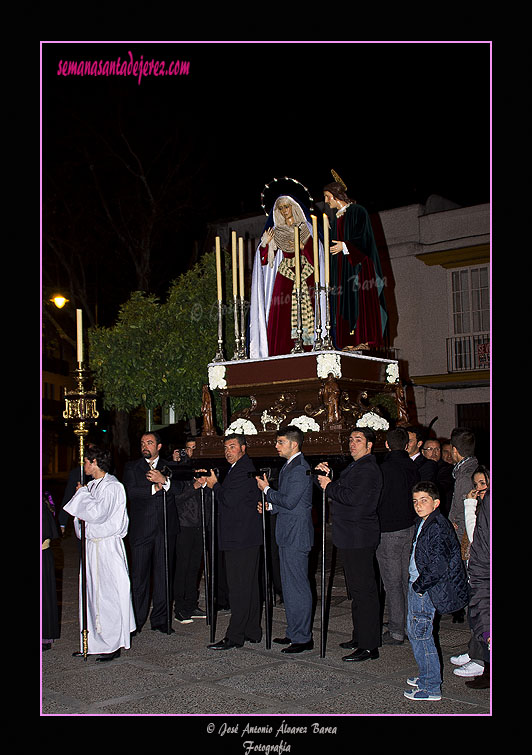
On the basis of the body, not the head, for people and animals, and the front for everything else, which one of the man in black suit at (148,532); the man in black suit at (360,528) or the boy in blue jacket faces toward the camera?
the man in black suit at (148,532)

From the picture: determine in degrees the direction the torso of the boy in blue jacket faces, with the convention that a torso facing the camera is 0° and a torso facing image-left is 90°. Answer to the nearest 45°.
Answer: approximately 90°

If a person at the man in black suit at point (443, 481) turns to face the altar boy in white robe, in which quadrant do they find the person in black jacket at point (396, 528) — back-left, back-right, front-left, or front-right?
front-left

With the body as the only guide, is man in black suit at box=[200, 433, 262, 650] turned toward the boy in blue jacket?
no

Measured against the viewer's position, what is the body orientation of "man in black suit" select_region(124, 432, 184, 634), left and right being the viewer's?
facing the viewer

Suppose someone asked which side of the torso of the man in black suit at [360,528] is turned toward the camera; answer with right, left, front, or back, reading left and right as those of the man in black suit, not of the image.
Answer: left

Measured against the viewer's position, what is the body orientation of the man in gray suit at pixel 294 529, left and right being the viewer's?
facing to the left of the viewer

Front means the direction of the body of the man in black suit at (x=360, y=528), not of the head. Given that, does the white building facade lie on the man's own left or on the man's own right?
on the man's own right

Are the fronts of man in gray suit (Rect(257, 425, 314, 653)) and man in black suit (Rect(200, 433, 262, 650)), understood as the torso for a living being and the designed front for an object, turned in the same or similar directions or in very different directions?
same or similar directions

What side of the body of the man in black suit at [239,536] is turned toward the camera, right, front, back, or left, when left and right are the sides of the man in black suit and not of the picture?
left
